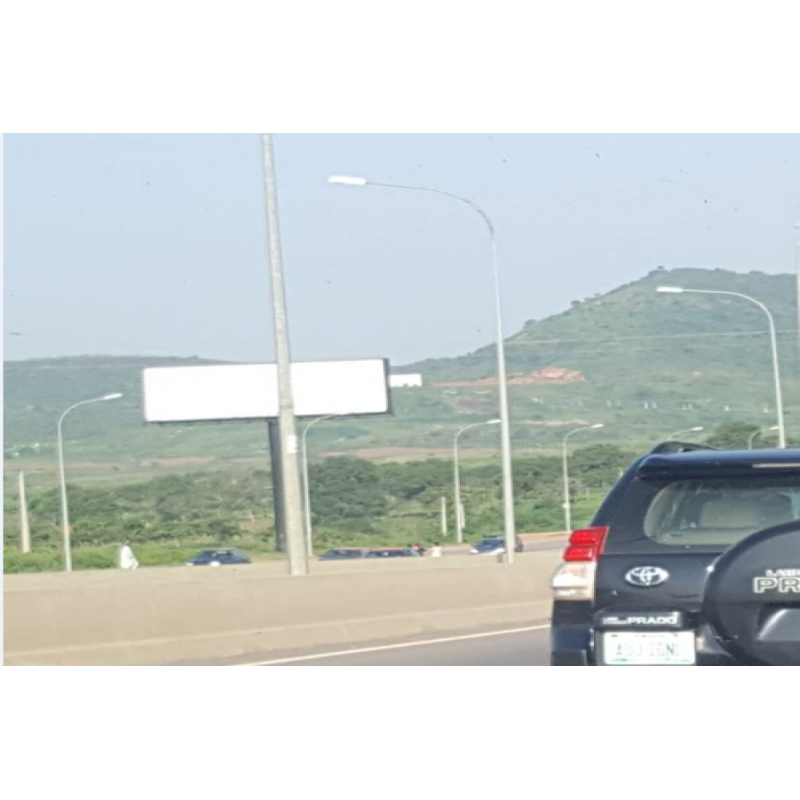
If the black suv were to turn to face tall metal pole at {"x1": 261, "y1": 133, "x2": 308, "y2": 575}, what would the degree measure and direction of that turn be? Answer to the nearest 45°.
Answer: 0° — it already faces it

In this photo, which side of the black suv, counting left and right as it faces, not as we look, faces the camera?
back
